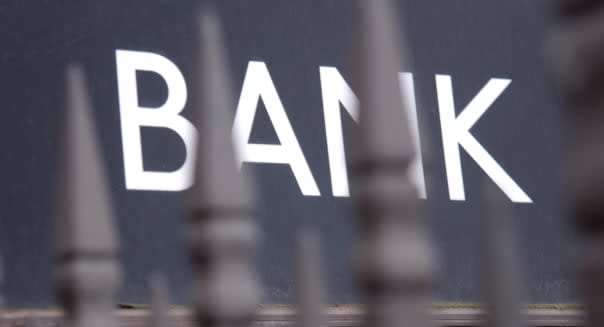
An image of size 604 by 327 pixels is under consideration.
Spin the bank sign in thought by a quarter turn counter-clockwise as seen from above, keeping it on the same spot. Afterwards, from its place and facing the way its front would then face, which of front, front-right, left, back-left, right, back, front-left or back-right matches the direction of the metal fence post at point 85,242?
right

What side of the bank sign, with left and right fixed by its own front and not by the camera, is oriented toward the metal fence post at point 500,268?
front

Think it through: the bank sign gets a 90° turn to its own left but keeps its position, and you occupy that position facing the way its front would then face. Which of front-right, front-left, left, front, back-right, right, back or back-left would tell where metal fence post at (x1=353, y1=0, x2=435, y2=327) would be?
right

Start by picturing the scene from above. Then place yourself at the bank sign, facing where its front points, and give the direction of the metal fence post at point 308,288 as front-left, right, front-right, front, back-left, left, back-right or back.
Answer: front

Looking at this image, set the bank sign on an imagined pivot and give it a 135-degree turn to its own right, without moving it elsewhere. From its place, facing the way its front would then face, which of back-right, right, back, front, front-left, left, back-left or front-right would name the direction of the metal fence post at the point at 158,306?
back-left

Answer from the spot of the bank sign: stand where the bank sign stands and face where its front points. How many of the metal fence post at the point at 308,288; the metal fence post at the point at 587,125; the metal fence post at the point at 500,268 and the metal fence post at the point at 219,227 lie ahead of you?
4

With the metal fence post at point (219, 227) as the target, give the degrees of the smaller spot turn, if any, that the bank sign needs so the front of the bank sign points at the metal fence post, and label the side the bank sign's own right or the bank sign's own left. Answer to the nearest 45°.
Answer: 0° — it already faces it

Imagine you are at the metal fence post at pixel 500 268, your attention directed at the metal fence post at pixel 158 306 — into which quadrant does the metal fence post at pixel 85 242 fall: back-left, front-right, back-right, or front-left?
front-left

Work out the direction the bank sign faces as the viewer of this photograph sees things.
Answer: facing the viewer

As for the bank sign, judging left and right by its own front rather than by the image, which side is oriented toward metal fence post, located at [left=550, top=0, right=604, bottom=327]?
front
